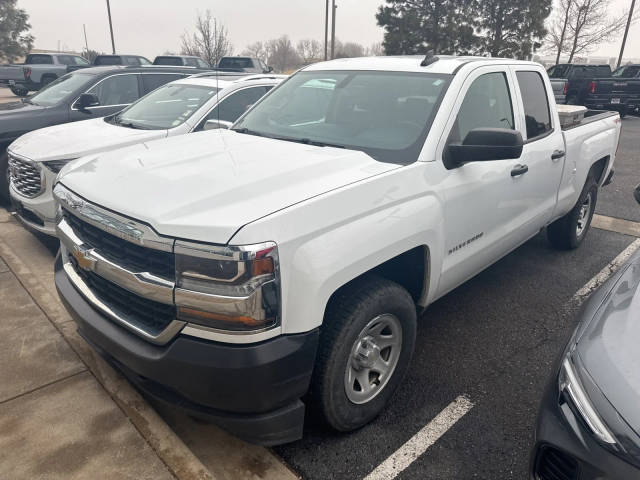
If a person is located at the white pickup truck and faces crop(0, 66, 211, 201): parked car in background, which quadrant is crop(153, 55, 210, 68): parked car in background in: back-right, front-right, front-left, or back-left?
front-right

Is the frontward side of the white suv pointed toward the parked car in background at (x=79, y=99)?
no

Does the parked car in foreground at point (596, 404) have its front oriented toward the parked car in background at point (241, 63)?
no

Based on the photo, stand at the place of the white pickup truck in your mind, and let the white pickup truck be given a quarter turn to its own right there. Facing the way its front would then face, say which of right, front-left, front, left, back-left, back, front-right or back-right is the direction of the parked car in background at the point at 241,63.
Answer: front-right

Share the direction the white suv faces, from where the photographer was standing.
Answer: facing the viewer and to the left of the viewer

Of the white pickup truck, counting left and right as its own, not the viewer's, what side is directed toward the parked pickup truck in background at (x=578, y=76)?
back

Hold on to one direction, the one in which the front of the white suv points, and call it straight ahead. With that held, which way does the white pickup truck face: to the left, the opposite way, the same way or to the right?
the same way

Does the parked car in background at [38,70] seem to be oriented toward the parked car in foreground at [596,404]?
no

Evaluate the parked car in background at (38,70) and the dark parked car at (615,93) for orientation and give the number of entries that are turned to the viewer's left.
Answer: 0

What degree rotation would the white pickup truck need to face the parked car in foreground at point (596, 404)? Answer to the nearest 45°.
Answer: approximately 90° to its left

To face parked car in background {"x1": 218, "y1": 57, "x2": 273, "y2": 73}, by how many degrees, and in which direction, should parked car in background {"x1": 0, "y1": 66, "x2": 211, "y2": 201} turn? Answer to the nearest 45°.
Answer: approximately 180°

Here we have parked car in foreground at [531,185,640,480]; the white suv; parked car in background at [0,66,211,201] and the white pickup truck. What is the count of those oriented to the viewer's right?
0

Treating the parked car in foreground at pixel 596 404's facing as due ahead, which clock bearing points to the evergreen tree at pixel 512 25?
The evergreen tree is roughly at 4 o'clock from the parked car in foreground.

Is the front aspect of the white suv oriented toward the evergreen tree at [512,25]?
no

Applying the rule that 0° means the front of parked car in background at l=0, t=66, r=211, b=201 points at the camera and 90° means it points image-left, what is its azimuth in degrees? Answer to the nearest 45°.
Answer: approximately 45°

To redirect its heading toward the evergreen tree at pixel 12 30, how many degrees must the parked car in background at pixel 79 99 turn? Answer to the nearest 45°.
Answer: approximately 135° to its right
